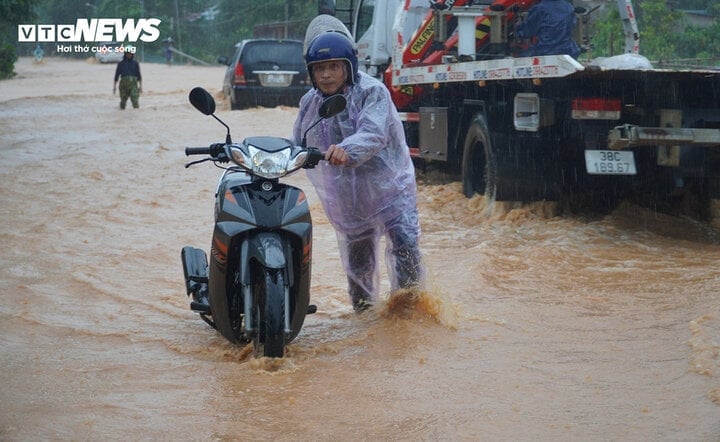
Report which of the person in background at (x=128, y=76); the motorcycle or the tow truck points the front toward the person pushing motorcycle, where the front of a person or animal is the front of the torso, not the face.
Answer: the person in background

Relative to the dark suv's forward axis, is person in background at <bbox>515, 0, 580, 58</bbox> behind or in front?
behind

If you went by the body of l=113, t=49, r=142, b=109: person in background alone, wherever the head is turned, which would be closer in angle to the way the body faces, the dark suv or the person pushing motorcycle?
the person pushing motorcycle

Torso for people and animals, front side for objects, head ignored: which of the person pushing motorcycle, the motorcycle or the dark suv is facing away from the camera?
the dark suv

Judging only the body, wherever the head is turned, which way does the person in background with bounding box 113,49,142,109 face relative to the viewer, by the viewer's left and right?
facing the viewer

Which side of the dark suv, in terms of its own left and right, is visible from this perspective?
back

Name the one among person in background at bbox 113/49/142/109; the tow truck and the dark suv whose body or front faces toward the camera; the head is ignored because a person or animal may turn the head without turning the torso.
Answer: the person in background

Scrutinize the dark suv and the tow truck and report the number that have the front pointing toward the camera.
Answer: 0

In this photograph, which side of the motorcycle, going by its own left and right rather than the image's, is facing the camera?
front

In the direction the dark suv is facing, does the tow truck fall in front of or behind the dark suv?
behind

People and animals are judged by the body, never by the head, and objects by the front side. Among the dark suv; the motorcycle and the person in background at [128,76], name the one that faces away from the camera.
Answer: the dark suv

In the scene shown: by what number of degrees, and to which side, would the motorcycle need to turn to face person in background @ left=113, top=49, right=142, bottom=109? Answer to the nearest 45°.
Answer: approximately 180°

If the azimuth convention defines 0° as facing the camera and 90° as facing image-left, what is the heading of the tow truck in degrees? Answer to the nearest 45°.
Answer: approximately 135°
